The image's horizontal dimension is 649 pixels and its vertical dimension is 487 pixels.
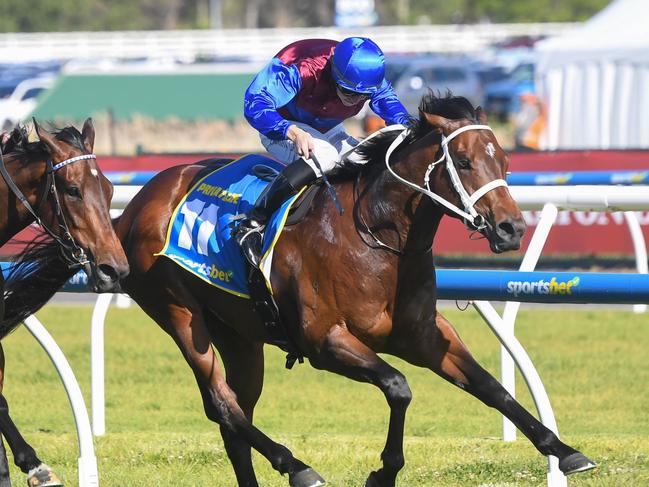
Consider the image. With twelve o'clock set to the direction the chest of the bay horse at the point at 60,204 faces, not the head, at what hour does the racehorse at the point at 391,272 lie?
The racehorse is roughly at 11 o'clock from the bay horse.

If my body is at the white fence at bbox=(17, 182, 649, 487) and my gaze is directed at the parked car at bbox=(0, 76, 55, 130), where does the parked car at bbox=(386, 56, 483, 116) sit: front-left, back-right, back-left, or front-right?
front-right

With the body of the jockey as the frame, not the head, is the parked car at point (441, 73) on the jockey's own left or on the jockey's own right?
on the jockey's own left

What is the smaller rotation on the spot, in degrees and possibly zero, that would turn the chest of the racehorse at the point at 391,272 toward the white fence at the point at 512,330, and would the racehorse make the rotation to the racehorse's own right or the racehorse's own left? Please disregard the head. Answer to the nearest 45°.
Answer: approximately 90° to the racehorse's own left

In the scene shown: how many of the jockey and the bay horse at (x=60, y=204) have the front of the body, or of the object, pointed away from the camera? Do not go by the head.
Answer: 0

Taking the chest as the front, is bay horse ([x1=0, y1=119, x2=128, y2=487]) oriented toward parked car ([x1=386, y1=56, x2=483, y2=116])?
no

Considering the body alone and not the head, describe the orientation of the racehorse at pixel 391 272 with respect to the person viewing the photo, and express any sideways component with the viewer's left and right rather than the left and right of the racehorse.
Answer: facing the viewer and to the right of the viewer

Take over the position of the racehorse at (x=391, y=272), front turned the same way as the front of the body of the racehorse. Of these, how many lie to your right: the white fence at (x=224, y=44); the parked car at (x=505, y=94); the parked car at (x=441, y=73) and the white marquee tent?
0

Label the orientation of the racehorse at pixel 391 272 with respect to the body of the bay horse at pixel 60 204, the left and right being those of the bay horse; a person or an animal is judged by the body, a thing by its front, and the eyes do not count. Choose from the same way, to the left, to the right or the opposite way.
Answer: the same way

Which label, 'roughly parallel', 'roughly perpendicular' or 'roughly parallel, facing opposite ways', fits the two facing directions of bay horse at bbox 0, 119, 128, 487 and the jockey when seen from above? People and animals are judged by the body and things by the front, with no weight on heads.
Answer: roughly parallel

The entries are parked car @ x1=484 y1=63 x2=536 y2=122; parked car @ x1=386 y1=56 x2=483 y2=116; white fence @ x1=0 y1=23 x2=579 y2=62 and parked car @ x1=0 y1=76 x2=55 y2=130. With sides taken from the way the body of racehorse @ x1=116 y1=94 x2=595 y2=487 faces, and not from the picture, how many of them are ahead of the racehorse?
0

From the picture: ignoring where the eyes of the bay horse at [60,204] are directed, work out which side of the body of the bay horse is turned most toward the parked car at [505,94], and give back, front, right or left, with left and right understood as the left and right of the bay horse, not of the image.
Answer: left

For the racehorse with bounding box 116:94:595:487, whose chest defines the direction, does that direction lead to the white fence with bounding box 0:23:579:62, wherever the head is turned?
no
